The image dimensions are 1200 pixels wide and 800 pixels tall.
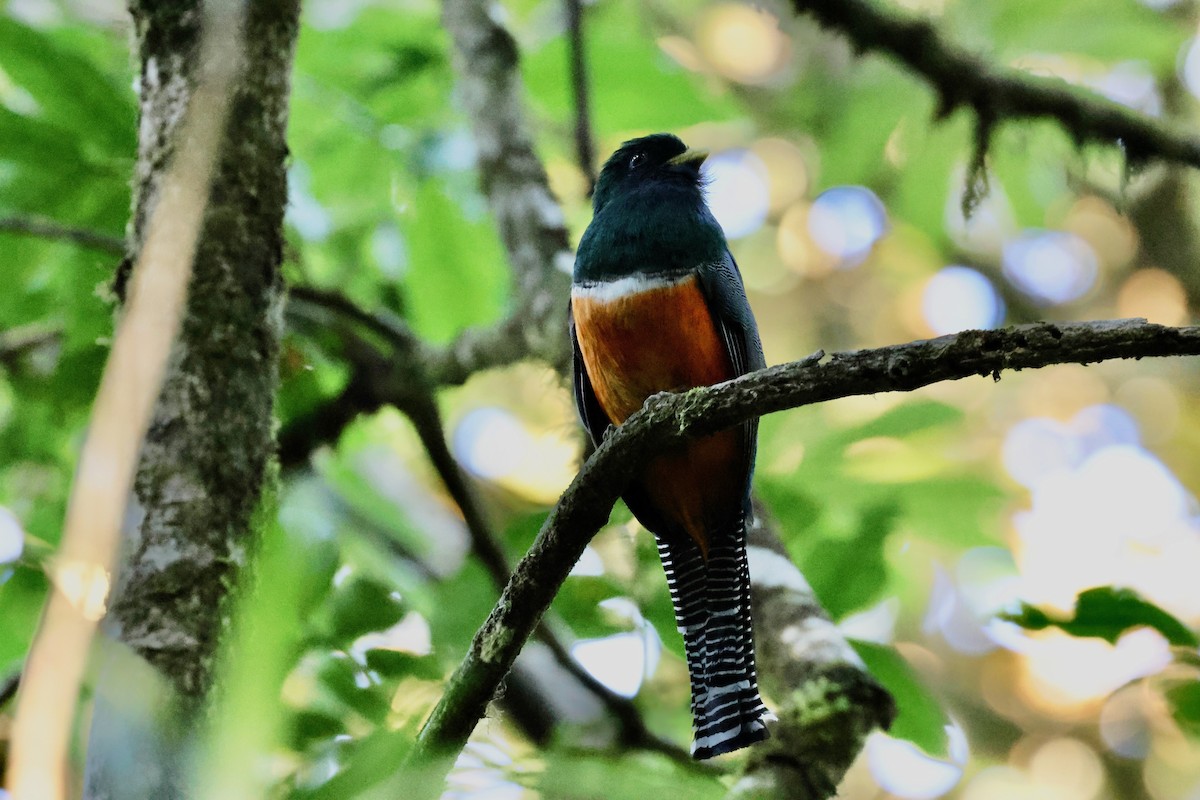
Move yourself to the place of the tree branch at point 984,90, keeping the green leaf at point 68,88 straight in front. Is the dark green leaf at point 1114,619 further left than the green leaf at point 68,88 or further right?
left

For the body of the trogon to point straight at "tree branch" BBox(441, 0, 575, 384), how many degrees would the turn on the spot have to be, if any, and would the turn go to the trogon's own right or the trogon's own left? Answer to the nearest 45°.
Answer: approximately 180°

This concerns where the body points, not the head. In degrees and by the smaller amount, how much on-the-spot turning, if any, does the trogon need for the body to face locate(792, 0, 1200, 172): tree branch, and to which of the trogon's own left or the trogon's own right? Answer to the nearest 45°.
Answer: approximately 135° to the trogon's own left

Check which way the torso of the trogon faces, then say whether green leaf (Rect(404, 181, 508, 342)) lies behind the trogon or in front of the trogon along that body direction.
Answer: behind

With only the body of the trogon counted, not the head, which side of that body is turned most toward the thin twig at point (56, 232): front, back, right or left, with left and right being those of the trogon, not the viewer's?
right

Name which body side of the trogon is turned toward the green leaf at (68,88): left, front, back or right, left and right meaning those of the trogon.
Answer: right

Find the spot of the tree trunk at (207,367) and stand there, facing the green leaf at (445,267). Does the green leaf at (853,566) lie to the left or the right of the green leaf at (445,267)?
right
